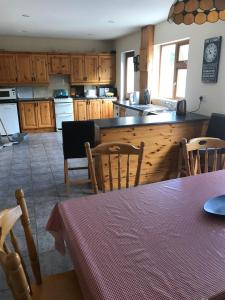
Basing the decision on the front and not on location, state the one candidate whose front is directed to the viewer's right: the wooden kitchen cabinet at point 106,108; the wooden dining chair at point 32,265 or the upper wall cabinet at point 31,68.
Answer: the wooden dining chair

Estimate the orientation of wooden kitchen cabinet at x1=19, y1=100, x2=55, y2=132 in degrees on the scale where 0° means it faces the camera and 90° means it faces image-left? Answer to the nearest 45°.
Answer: approximately 0°

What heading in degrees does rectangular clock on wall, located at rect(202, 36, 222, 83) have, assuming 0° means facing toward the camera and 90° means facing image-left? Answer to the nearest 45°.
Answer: approximately 45°

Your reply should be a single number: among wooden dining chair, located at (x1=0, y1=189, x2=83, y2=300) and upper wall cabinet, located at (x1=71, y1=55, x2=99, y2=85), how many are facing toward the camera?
1

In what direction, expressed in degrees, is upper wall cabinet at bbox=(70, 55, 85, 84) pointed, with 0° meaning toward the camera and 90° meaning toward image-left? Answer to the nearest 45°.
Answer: approximately 0°

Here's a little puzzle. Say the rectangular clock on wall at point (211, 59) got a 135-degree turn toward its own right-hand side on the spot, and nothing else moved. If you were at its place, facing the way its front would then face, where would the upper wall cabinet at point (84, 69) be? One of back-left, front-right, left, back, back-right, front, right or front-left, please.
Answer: front-left

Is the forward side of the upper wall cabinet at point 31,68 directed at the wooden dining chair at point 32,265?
yes

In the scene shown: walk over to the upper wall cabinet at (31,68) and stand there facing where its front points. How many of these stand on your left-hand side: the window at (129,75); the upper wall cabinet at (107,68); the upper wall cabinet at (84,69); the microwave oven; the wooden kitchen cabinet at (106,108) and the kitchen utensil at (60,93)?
5
